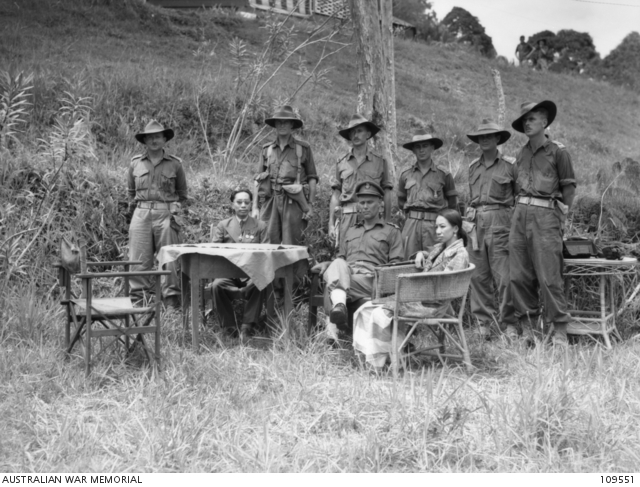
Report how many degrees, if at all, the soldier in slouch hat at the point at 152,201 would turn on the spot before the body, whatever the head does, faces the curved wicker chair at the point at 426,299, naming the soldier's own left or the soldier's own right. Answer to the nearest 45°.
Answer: approximately 45° to the soldier's own left

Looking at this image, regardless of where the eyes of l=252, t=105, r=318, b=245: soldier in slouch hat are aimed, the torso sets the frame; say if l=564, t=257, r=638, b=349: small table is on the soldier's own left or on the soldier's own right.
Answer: on the soldier's own left

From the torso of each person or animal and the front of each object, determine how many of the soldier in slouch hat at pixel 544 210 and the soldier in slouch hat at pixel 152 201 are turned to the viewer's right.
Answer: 0

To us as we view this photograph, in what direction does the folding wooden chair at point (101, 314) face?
facing to the right of the viewer

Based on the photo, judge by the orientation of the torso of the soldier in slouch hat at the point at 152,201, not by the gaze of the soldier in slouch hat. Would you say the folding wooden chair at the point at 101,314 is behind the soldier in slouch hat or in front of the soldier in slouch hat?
in front

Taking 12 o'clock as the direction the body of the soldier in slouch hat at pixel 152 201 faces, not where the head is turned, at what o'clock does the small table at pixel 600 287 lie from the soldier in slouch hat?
The small table is roughly at 10 o'clock from the soldier in slouch hat.

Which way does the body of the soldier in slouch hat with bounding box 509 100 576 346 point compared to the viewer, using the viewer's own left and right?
facing the viewer and to the left of the viewer

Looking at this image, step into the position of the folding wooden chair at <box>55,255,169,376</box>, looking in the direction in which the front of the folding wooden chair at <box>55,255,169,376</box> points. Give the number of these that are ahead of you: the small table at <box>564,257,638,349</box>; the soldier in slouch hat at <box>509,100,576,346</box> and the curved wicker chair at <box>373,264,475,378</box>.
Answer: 3

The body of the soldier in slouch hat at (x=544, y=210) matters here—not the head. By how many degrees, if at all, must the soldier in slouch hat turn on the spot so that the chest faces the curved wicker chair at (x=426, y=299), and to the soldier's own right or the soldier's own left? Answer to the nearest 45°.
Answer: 0° — they already face it
